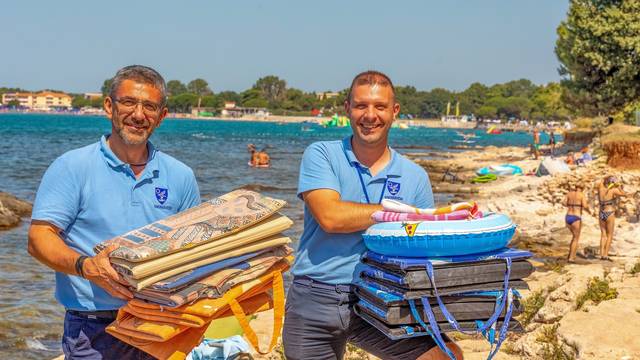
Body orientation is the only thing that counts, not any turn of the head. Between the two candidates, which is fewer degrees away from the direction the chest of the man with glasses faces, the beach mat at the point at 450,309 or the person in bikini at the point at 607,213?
the beach mat

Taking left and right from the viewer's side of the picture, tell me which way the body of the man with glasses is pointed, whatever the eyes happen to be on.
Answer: facing the viewer and to the right of the viewer

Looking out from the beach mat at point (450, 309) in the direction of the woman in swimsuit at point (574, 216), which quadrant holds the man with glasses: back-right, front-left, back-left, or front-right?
back-left

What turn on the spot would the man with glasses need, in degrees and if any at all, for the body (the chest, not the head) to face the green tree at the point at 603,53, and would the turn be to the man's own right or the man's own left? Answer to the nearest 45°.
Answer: approximately 90° to the man's own left

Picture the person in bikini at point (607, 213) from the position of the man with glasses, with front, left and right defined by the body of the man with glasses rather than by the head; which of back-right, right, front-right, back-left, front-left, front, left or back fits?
left

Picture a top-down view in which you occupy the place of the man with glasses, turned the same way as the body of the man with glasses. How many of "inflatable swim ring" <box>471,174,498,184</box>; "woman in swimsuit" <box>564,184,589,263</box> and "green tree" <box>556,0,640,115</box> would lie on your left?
3

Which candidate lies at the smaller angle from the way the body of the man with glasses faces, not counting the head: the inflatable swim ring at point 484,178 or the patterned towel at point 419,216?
the patterned towel

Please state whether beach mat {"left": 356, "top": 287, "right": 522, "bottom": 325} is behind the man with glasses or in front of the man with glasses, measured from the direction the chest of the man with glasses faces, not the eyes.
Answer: in front

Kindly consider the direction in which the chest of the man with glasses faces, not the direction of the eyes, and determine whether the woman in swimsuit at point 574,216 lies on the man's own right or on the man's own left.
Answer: on the man's own left

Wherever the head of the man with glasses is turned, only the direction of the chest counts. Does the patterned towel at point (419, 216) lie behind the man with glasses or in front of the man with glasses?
in front
